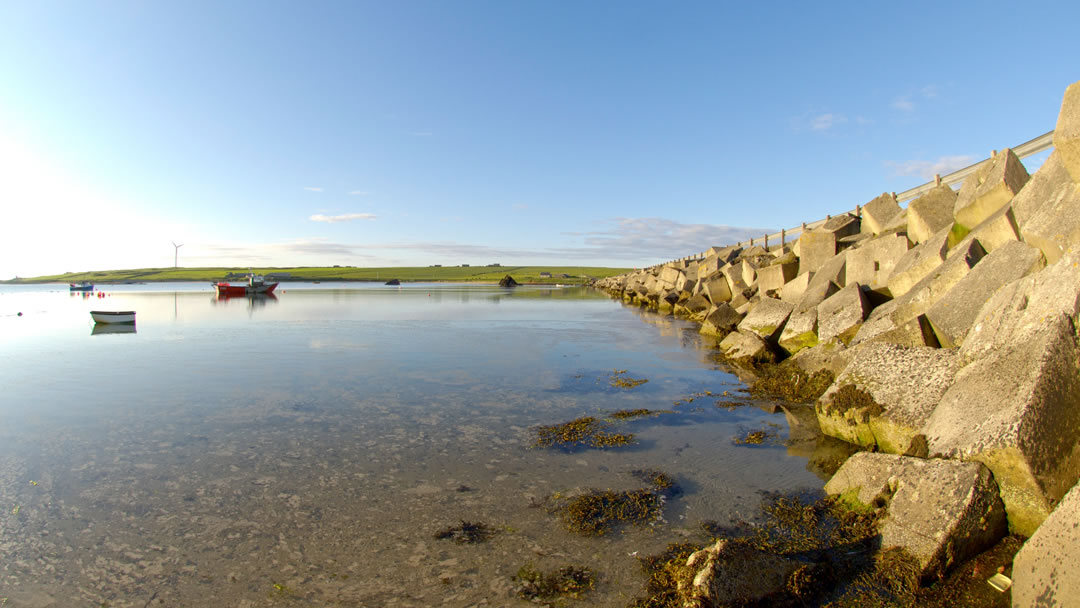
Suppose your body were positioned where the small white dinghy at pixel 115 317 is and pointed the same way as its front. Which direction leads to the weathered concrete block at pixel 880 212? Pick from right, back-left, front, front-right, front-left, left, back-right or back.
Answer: back-left

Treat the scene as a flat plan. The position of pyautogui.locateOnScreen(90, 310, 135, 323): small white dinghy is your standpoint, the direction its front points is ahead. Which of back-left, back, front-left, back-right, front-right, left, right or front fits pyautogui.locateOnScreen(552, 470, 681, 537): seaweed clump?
left

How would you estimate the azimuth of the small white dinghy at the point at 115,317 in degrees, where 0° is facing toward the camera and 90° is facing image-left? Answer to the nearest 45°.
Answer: approximately 90°

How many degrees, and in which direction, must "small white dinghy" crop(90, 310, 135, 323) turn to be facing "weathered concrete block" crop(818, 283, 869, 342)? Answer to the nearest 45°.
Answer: approximately 135° to its left

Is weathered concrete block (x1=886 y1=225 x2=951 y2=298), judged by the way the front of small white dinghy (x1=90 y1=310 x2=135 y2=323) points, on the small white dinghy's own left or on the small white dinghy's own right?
on the small white dinghy's own left

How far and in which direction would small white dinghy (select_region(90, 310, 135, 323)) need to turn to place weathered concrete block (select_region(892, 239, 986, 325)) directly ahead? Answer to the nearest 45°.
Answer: approximately 90° to its left

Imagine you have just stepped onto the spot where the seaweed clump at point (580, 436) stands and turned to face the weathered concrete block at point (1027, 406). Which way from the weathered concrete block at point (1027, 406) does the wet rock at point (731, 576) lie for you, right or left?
right

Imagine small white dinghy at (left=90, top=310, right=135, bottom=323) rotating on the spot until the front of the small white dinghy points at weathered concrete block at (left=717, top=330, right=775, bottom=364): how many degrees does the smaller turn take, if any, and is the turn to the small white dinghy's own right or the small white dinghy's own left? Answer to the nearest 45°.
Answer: approximately 135° to the small white dinghy's own left

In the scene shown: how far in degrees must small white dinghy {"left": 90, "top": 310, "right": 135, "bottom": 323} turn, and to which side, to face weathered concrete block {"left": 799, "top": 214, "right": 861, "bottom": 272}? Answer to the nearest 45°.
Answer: approximately 135° to its left

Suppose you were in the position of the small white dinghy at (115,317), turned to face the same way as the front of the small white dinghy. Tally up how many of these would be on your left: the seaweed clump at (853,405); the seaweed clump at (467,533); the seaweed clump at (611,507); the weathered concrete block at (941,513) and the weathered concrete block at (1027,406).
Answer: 5

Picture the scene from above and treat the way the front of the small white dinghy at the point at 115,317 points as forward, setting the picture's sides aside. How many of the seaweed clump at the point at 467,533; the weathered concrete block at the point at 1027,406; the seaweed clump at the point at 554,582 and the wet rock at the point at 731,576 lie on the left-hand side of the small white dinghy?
4

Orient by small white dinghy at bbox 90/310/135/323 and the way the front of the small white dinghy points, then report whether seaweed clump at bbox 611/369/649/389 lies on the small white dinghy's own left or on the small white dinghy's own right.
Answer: on the small white dinghy's own left

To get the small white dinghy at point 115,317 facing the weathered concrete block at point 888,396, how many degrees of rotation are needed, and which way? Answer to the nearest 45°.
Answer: approximately 90° to its left
